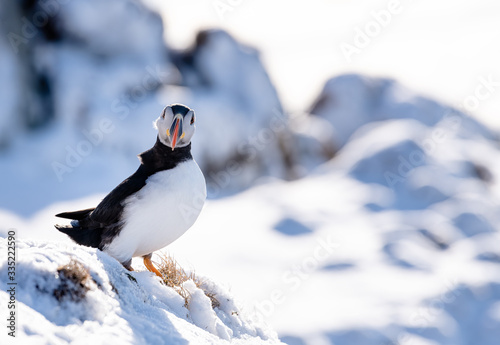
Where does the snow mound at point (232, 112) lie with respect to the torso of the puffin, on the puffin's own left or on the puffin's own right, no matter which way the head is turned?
on the puffin's own left

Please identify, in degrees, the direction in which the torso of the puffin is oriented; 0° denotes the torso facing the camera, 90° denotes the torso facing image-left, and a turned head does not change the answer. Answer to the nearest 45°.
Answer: approximately 315°

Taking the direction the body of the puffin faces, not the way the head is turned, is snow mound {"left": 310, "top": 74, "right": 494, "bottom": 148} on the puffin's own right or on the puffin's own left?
on the puffin's own left

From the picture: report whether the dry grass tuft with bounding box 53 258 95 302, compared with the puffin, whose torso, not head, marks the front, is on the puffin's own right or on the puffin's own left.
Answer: on the puffin's own right

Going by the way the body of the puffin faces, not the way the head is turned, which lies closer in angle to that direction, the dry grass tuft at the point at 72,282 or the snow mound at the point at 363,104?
the dry grass tuft

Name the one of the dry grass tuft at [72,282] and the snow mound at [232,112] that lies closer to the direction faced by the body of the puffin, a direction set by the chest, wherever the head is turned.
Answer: the dry grass tuft
